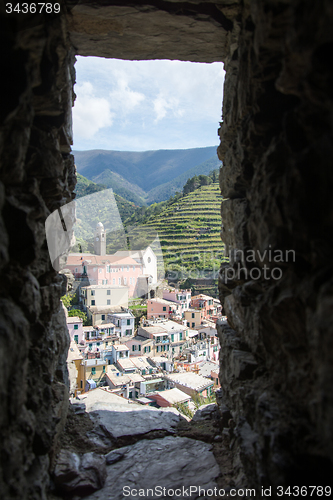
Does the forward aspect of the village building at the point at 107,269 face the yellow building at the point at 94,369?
yes

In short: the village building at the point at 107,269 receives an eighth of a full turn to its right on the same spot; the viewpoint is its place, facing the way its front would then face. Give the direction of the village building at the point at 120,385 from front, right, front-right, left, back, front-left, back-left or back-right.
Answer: front-left

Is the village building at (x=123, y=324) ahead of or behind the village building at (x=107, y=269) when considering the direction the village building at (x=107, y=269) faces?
ahead

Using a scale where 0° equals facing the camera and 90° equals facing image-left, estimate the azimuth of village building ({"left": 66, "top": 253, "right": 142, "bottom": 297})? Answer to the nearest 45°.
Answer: approximately 0°

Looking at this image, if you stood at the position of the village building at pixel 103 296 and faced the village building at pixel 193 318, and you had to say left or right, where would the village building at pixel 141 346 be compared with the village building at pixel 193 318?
right

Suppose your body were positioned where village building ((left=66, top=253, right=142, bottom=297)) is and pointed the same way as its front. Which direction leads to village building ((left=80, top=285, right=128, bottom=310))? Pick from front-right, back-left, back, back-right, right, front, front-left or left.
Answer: front

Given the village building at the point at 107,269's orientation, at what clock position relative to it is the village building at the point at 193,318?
the village building at the point at 193,318 is roughly at 11 o'clock from the village building at the point at 107,269.

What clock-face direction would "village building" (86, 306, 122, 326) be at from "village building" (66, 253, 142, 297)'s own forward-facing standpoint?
"village building" (86, 306, 122, 326) is roughly at 12 o'clock from "village building" (66, 253, 142, 297).

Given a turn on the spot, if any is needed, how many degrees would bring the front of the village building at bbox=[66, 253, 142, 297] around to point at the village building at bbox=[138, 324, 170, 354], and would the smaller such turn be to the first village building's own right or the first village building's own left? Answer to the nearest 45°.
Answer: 0° — it already faces it

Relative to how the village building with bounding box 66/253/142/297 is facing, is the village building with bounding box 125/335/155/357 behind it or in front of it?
in front

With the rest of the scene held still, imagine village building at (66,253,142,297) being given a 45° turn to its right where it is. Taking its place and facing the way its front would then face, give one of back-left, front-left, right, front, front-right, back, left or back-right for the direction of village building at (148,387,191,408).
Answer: front-left

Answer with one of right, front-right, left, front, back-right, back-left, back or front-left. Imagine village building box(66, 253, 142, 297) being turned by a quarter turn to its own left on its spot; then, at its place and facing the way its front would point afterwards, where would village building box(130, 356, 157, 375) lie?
right

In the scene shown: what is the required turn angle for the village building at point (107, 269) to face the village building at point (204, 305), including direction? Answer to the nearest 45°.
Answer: approximately 45° to its left

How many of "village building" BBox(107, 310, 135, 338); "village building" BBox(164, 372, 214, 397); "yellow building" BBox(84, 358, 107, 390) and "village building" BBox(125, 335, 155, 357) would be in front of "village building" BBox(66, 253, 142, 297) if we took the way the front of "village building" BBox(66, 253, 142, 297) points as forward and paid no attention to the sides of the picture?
4

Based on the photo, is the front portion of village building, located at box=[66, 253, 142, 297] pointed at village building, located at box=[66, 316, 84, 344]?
yes

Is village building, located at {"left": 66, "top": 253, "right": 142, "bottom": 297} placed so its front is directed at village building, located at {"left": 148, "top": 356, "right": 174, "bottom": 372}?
yes
